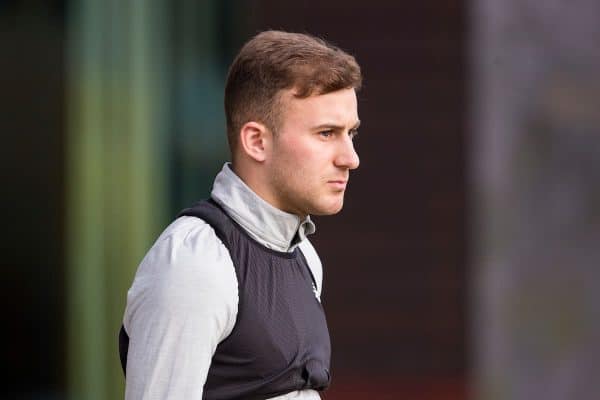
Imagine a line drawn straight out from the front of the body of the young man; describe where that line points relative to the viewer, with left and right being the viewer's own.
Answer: facing the viewer and to the right of the viewer
